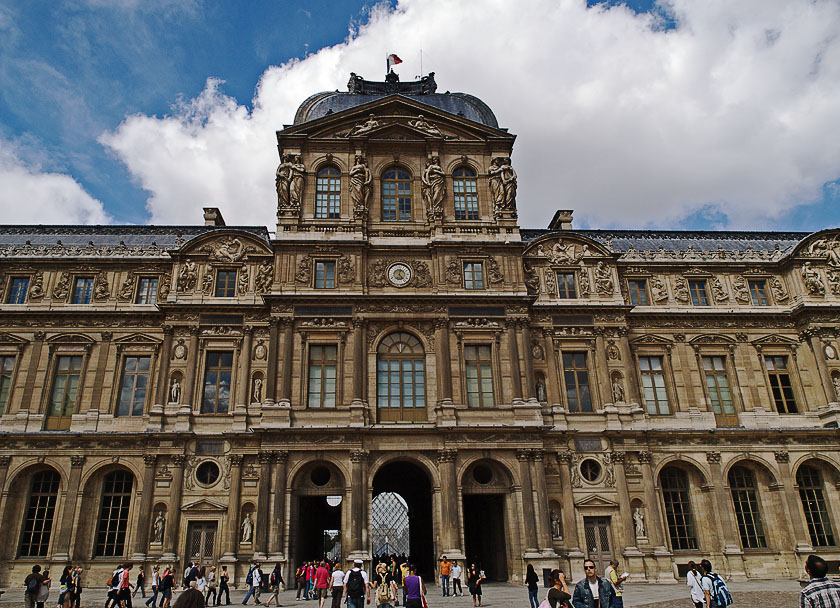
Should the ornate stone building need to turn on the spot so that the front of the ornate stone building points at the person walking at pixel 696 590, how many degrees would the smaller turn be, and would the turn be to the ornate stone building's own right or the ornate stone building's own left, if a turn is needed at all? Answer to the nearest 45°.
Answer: approximately 45° to the ornate stone building's own left

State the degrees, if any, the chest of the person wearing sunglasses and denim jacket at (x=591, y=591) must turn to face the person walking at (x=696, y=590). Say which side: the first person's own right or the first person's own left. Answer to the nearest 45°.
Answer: approximately 135° to the first person's own left

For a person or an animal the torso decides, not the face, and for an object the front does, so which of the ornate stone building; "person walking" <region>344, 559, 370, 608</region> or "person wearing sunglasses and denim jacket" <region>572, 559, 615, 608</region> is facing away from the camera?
"person walking" <region>344, 559, 370, 608</region>

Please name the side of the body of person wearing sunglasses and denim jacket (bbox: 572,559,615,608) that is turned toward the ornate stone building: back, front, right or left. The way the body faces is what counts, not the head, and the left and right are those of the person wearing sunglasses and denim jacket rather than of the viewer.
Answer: back

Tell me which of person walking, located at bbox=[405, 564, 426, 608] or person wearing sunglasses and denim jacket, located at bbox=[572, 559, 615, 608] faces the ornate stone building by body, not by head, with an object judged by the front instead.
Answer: person walking, located at bbox=[405, 564, 426, 608]

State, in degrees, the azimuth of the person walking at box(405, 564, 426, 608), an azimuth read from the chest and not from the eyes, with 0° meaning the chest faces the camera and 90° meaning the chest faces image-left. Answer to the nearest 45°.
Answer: approximately 180°

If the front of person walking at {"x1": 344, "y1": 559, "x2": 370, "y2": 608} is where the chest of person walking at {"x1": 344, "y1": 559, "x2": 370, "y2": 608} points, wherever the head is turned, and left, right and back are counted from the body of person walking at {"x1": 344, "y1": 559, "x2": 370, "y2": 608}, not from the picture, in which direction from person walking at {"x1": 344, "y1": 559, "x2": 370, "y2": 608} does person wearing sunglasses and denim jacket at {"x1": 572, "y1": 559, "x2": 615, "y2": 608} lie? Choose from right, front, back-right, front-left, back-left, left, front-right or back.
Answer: back-right

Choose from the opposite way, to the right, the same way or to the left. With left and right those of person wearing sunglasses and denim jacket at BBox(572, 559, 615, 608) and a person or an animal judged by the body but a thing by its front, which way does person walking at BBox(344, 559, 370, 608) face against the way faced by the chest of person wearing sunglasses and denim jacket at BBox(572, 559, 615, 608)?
the opposite way

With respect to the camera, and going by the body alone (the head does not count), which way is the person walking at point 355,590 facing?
away from the camera

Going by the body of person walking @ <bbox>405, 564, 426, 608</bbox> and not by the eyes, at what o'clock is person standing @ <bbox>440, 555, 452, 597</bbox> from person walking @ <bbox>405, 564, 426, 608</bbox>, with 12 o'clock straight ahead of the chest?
person standing @ <bbox>440, 555, 452, 597</bbox> is roughly at 12 o'clock from person walking @ <bbox>405, 564, 426, 608</bbox>.

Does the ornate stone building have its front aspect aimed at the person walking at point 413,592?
yes
